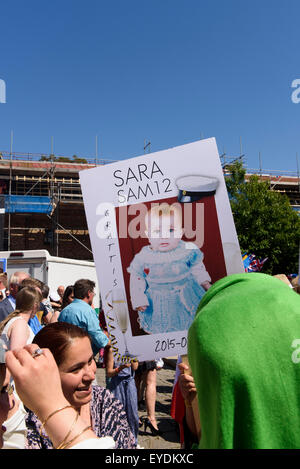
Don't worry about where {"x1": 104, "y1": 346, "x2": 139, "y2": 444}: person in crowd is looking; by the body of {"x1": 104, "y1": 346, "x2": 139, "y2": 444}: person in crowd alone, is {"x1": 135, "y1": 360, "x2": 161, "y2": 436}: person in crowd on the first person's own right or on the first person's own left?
on the first person's own left

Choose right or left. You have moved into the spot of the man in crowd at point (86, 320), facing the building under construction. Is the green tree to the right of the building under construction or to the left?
right

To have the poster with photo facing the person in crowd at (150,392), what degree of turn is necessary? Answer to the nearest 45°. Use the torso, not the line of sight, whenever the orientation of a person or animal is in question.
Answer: approximately 180°

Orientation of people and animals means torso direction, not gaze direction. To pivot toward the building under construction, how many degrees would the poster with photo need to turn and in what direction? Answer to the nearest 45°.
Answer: approximately 180°

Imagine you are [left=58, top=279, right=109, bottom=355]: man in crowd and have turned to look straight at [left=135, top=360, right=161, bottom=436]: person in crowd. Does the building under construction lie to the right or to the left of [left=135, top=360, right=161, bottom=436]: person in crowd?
left
